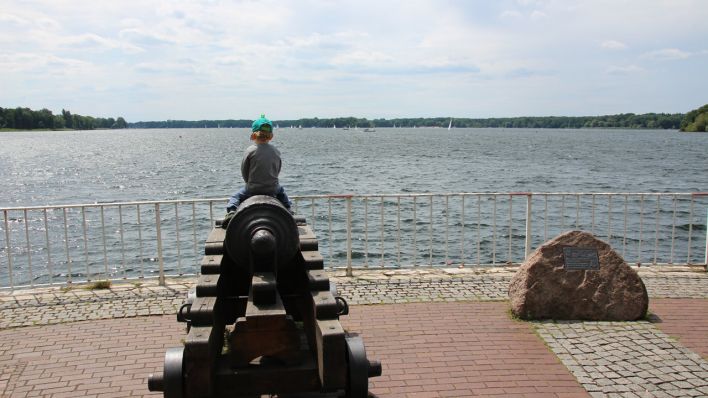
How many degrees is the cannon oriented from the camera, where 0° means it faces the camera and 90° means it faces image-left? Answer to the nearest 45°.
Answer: approximately 180°

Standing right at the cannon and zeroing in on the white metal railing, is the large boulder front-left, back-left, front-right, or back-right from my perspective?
front-right

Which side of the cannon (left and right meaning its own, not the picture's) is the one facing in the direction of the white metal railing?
front

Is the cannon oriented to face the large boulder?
no

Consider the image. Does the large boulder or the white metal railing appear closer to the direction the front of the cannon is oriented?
the white metal railing
